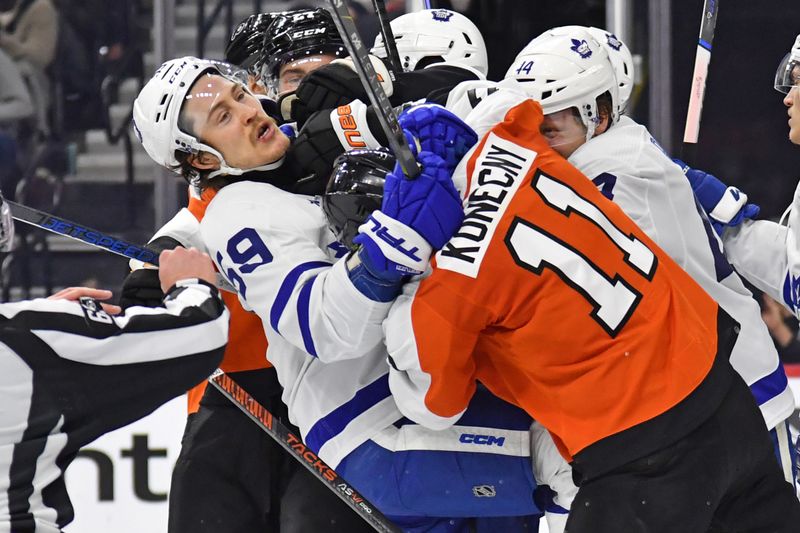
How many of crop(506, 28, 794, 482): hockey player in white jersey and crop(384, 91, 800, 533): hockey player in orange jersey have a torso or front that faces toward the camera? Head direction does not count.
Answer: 0

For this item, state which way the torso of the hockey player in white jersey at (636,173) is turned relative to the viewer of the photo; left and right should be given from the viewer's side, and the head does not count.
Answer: facing to the left of the viewer

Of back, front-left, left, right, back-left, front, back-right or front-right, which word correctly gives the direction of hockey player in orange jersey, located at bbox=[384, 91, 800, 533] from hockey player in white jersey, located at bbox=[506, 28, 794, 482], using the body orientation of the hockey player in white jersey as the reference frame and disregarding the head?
left

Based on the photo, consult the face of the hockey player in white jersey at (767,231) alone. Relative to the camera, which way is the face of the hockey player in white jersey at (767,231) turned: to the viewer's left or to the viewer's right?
to the viewer's left

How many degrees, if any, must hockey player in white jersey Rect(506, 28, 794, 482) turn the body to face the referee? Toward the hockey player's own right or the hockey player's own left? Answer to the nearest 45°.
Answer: approximately 45° to the hockey player's own left

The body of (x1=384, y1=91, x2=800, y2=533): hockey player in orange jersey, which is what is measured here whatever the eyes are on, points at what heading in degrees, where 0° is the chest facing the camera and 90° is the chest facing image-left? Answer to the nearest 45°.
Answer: approximately 135°
